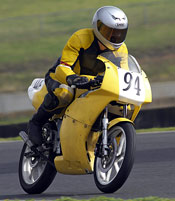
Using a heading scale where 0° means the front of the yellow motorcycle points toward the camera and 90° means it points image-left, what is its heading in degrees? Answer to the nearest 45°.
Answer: approximately 315°

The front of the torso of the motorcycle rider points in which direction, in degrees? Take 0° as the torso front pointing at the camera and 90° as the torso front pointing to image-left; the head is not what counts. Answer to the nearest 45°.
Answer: approximately 315°
